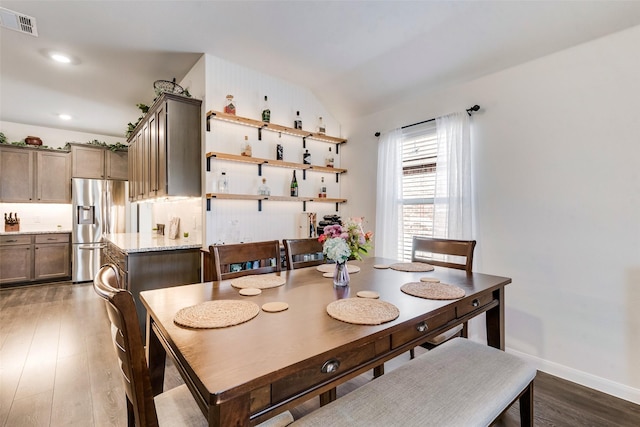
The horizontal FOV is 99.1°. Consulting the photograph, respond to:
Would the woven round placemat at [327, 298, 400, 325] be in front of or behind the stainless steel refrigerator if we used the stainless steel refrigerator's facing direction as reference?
in front

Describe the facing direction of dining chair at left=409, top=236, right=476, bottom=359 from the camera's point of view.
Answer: facing the viewer and to the left of the viewer

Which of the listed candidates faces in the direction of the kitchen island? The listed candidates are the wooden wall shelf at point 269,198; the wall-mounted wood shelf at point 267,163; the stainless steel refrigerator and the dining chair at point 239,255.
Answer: the stainless steel refrigerator

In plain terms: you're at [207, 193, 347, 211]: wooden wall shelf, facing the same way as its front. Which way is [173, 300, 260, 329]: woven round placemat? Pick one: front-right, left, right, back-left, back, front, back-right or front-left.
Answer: front-right

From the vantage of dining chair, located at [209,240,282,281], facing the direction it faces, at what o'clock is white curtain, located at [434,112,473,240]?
The white curtain is roughly at 10 o'clock from the dining chair.

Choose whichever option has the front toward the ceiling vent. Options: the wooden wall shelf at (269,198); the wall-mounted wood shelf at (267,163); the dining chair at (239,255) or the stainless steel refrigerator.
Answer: the stainless steel refrigerator

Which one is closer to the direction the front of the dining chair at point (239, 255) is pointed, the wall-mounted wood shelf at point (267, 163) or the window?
the window

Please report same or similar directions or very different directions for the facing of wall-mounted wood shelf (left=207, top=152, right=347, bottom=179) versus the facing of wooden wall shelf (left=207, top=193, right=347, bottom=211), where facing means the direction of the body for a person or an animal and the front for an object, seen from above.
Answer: same or similar directions

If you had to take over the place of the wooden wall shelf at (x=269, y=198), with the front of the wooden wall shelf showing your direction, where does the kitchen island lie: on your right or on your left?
on your right

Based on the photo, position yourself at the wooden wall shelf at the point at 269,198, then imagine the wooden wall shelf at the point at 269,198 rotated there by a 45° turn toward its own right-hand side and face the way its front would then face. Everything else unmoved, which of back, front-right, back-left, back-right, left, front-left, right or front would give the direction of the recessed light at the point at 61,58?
right

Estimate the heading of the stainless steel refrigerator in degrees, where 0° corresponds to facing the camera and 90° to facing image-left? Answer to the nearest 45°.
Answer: approximately 0°

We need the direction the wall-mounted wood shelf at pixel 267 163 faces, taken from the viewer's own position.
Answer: facing the viewer and to the right of the viewer

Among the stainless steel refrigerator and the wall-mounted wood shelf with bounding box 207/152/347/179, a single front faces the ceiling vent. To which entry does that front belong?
the stainless steel refrigerator

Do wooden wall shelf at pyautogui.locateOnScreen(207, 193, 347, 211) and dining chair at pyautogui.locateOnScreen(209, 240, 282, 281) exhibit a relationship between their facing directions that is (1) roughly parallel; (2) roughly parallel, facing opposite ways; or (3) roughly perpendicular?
roughly parallel

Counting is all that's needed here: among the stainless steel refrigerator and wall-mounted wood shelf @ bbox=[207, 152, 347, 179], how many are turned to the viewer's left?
0
